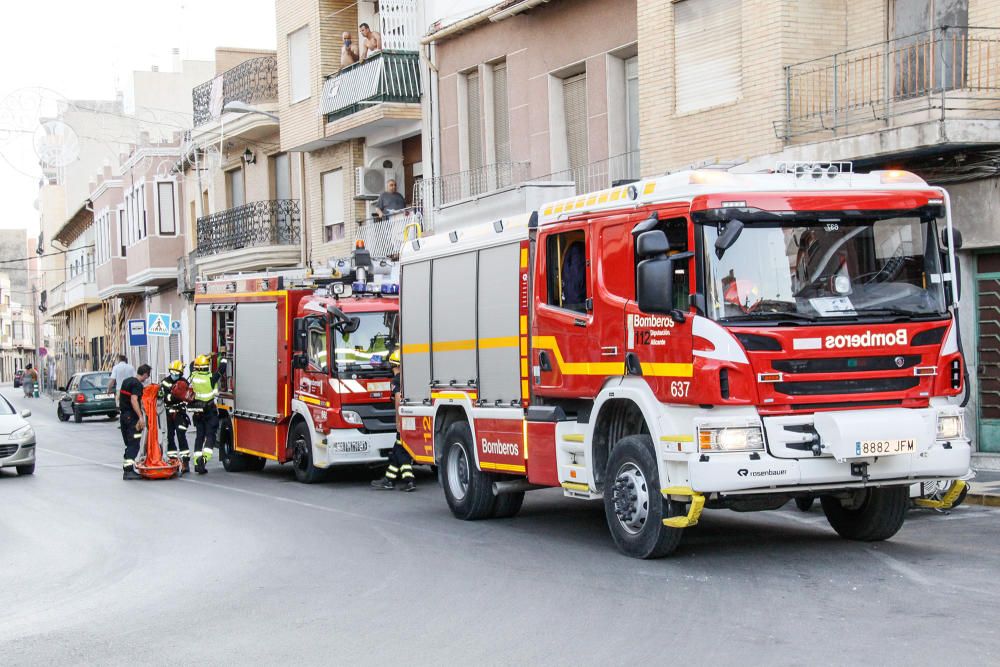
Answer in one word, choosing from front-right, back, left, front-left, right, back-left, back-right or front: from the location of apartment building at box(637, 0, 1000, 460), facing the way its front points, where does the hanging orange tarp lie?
front-right

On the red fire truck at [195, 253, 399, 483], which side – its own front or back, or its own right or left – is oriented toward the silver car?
back

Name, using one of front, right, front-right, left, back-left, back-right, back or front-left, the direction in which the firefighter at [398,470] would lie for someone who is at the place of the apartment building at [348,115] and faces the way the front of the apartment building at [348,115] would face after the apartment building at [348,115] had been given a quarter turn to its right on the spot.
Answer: back-left

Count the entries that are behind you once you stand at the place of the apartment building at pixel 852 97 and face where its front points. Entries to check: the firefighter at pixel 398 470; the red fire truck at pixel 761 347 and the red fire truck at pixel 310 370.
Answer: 0

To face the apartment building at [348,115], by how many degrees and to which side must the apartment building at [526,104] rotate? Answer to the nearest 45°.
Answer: approximately 90° to its right

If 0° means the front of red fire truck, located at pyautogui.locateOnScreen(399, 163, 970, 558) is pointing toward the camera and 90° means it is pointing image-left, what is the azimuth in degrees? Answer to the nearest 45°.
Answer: approximately 315°

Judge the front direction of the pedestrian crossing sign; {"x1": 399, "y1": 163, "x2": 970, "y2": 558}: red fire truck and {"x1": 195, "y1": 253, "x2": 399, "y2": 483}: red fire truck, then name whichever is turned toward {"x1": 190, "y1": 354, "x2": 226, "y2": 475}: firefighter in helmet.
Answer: the pedestrian crossing sign

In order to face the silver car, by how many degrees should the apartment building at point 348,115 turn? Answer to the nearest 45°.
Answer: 0° — it already faces it

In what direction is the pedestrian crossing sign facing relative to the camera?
toward the camera

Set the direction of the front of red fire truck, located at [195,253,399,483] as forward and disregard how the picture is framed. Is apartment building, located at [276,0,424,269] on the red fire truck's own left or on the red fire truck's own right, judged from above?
on the red fire truck's own left

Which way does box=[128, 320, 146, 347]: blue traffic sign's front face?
toward the camera

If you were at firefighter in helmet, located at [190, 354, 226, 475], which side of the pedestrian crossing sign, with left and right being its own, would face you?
front

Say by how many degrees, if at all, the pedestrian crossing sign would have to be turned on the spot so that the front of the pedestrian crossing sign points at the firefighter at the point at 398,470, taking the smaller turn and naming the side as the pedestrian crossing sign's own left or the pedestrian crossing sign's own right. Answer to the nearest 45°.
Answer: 0° — it already faces them

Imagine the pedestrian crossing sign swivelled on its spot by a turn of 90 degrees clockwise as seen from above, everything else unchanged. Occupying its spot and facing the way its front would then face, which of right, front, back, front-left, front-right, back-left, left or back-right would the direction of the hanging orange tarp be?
left
